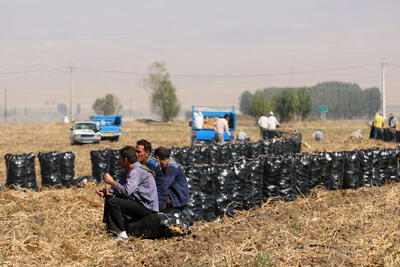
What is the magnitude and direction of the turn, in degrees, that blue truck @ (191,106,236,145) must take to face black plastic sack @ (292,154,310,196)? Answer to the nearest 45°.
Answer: approximately 180°

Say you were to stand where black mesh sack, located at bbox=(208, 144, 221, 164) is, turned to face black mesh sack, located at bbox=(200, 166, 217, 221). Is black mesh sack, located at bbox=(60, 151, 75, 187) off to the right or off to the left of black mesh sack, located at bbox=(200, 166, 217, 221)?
right
